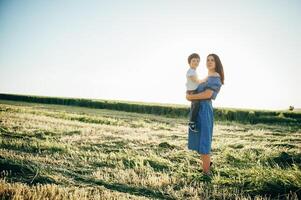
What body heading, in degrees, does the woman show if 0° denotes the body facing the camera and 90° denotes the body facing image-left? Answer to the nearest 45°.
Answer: approximately 90°

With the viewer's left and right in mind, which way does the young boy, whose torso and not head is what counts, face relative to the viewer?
facing the viewer and to the right of the viewer
